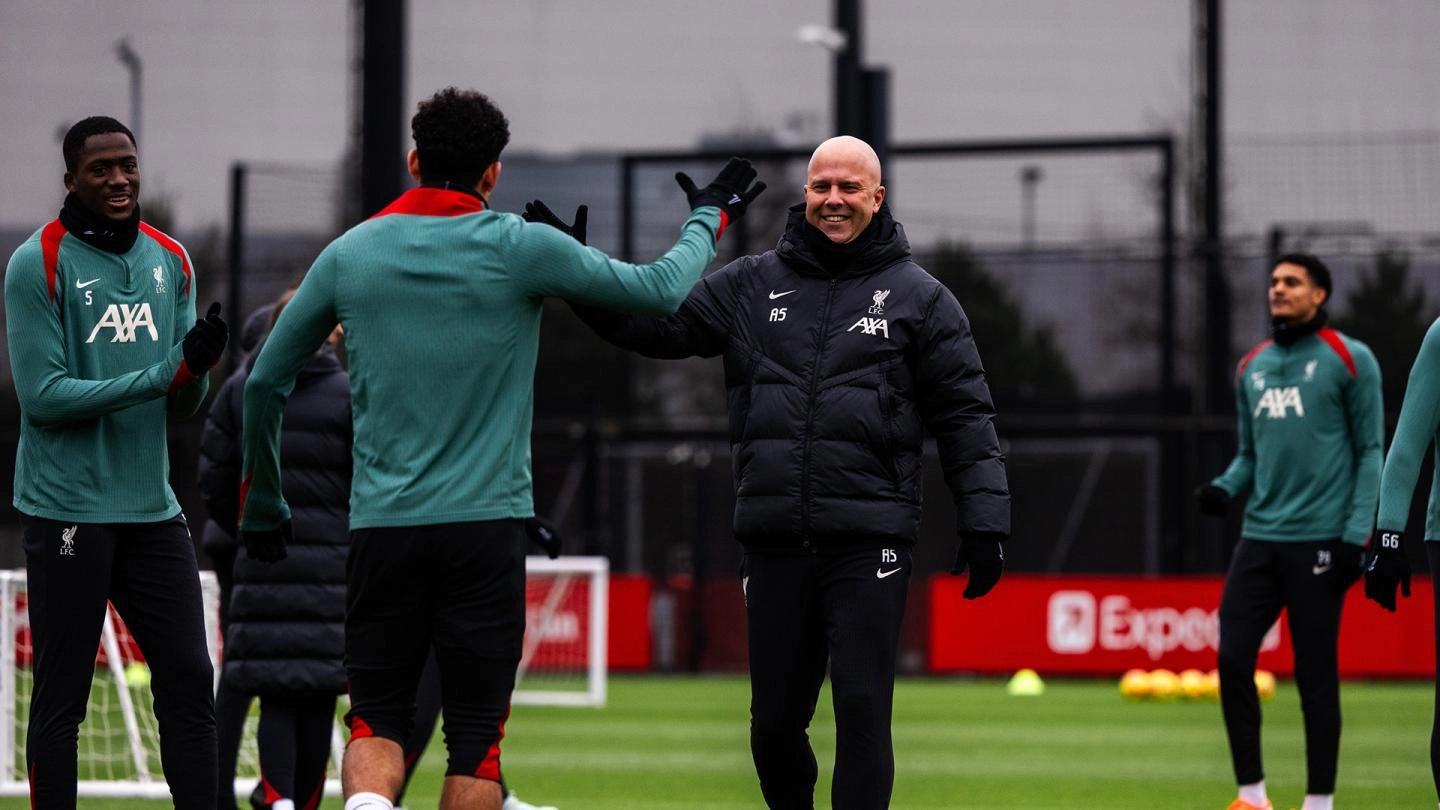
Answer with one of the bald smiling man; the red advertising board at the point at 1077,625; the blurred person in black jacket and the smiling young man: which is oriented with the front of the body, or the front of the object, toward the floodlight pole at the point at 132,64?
the blurred person in black jacket

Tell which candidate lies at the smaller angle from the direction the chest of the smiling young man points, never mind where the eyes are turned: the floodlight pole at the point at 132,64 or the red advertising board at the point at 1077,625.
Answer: the red advertising board

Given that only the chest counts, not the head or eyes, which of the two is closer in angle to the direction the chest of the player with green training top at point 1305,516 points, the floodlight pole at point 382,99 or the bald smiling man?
the bald smiling man

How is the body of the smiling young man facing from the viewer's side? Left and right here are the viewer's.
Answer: facing the viewer and to the right of the viewer

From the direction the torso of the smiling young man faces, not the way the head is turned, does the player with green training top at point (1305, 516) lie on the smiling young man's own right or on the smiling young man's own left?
on the smiling young man's own left

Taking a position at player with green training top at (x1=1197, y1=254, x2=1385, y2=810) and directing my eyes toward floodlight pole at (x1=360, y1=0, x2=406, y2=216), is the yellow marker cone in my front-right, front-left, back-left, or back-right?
front-right

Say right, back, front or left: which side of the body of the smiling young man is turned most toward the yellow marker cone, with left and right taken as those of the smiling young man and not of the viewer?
left

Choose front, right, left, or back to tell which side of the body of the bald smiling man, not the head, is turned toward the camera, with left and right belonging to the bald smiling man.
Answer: front

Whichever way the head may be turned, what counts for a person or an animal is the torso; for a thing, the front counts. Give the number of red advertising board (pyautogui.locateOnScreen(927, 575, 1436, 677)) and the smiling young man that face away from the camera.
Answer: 0

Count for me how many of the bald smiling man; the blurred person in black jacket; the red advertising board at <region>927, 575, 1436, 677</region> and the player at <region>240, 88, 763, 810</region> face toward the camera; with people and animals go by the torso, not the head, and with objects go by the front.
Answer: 2

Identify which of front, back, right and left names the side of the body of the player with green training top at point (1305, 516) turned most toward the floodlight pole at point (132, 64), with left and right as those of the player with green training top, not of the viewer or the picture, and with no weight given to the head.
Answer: right

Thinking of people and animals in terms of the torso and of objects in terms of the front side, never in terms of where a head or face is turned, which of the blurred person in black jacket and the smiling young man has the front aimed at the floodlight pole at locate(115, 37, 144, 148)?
the blurred person in black jacket

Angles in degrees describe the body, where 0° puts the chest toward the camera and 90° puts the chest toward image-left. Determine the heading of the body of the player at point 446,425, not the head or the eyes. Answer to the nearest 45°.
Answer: approximately 180°

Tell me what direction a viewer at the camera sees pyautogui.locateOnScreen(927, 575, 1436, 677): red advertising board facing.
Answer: facing the viewer

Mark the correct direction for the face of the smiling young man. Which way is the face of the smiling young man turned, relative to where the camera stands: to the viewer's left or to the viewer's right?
to the viewer's right

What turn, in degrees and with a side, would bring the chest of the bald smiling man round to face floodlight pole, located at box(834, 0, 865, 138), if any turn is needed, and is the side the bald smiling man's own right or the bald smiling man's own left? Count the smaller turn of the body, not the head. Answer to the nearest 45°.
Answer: approximately 180°

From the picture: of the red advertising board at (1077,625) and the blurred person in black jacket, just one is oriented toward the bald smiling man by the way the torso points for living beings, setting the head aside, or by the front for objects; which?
the red advertising board
